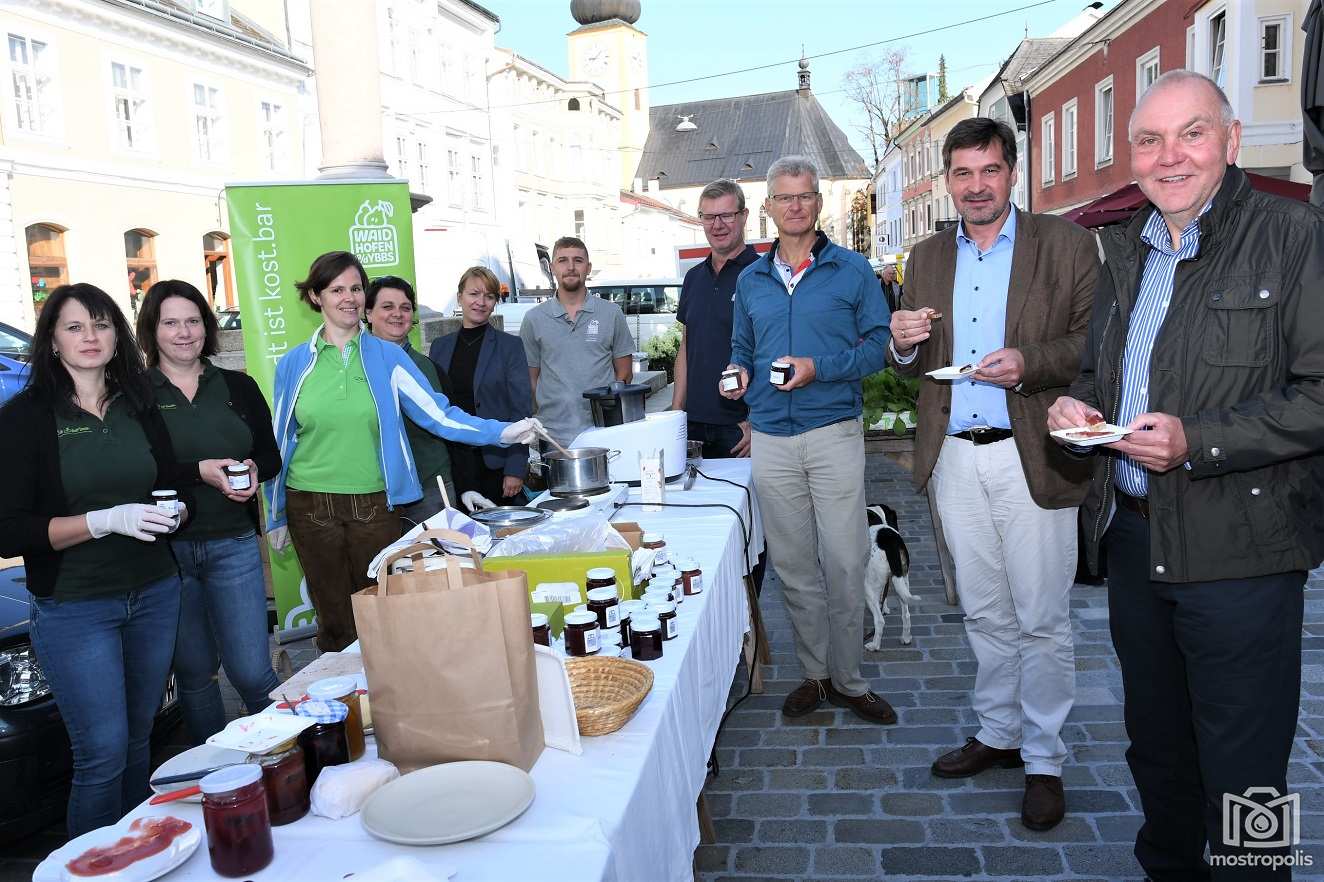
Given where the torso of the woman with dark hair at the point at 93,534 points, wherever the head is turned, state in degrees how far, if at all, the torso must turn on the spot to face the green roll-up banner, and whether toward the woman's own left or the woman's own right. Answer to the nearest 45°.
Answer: approximately 135° to the woman's own left

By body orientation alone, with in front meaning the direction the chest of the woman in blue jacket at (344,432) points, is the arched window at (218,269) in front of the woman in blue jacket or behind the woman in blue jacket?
behind

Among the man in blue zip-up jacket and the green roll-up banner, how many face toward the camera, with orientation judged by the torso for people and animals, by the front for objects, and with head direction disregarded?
2

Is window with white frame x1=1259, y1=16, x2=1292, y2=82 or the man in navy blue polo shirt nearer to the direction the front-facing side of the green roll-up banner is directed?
the man in navy blue polo shirt

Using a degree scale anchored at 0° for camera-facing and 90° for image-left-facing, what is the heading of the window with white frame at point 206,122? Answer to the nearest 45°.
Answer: approximately 315°

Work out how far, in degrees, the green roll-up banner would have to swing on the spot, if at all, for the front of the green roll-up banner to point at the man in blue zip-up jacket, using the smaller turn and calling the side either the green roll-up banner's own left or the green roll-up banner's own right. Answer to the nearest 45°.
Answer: approximately 45° to the green roll-up banner's own left

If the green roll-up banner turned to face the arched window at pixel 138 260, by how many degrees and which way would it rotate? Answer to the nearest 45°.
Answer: approximately 180°

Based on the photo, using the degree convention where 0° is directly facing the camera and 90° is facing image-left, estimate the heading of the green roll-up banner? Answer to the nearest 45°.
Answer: approximately 0°

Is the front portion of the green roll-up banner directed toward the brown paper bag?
yes
